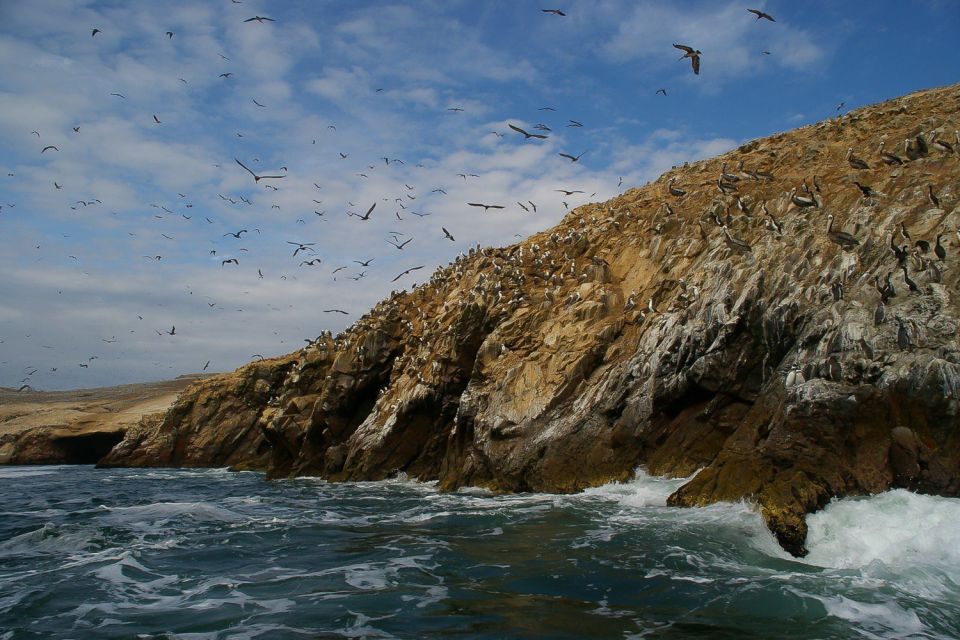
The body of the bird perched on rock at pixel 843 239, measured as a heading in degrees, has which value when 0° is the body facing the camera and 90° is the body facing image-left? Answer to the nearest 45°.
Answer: approximately 90°
